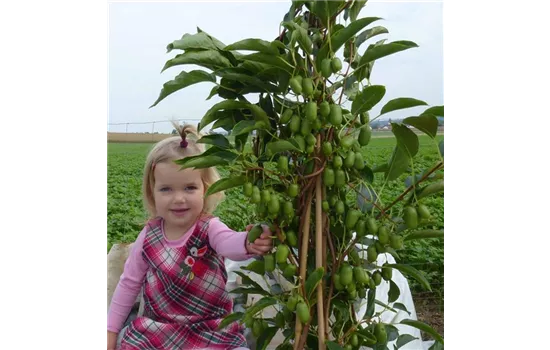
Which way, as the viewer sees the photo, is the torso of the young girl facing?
toward the camera

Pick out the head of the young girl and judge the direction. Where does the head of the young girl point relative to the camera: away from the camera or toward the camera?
toward the camera
